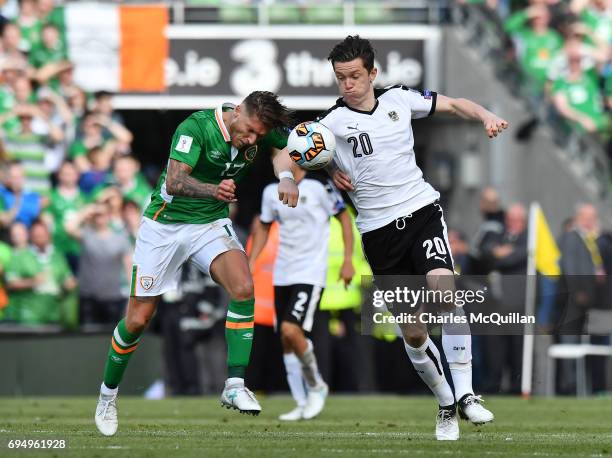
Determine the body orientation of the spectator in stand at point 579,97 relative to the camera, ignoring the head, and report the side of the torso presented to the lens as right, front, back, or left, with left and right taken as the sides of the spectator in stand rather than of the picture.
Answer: front

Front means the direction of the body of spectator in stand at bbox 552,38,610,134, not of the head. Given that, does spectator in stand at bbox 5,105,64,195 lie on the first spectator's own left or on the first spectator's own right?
on the first spectator's own right

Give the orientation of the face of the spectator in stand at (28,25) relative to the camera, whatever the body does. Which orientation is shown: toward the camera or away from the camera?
toward the camera

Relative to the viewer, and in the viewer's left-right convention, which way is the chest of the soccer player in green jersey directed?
facing the viewer and to the right of the viewer

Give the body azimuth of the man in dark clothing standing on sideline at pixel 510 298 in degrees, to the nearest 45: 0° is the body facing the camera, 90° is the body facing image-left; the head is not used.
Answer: approximately 45°

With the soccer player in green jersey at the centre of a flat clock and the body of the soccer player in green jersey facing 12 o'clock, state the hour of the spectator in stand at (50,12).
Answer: The spectator in stand is roughly at 7 o'clock from the soccer player in green jersey.

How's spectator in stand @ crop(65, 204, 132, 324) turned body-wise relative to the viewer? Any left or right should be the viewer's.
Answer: facing the viewer

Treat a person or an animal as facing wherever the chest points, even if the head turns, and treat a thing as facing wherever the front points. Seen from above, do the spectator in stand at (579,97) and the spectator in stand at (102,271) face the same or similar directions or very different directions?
same or similar directions

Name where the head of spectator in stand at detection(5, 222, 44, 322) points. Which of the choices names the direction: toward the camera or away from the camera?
toward the camera

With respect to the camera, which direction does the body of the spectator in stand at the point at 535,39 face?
toward the camera
